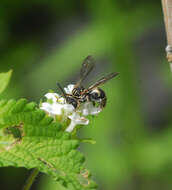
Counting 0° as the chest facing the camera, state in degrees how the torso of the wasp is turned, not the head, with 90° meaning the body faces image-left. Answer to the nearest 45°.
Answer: approximately 90°
